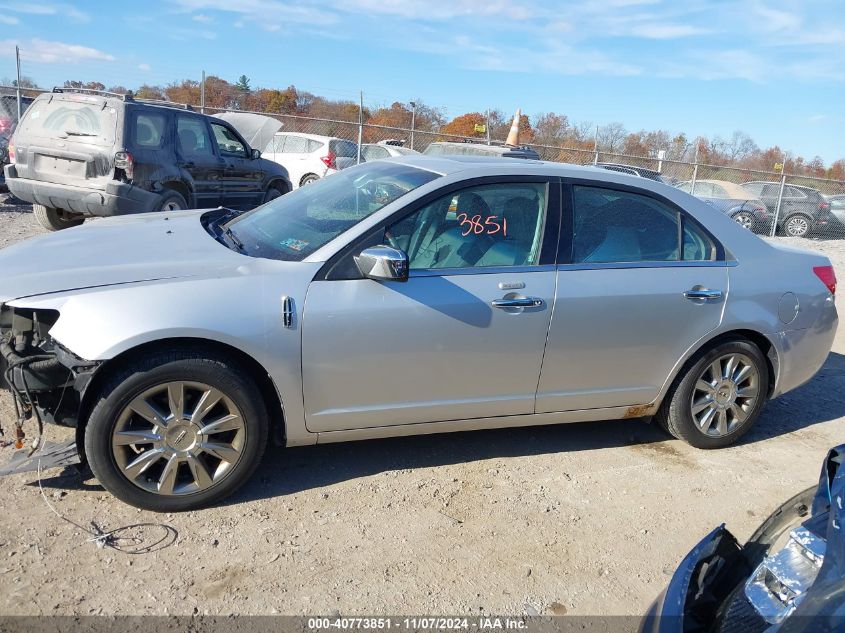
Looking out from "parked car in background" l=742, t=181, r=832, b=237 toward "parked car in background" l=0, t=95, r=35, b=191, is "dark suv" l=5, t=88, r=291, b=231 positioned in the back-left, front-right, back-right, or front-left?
front-left

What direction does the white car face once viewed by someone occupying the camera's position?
facing away from the viewer and to the left of the viewer

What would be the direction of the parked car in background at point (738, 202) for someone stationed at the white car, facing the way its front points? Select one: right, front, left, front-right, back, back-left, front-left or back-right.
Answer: back-right

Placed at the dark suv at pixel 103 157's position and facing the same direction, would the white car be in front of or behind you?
in front

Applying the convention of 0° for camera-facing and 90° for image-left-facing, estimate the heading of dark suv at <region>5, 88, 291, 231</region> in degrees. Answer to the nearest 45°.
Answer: approximately 225°

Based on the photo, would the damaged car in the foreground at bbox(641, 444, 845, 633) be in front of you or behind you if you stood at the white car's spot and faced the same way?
behind

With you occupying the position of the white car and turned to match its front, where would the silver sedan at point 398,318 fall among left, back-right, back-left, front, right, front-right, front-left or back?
back-left

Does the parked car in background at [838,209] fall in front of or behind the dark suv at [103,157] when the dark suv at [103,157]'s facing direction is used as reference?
in front

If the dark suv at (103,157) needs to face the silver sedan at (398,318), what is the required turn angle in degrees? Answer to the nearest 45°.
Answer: approximately 135° to its right

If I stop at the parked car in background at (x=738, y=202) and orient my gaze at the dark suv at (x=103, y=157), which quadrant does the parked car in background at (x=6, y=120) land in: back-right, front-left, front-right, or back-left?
front-right

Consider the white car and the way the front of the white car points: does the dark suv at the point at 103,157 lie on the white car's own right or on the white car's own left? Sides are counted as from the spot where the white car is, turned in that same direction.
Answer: on the white car's own left

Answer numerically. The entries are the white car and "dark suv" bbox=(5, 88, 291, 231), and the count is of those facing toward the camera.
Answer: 0
